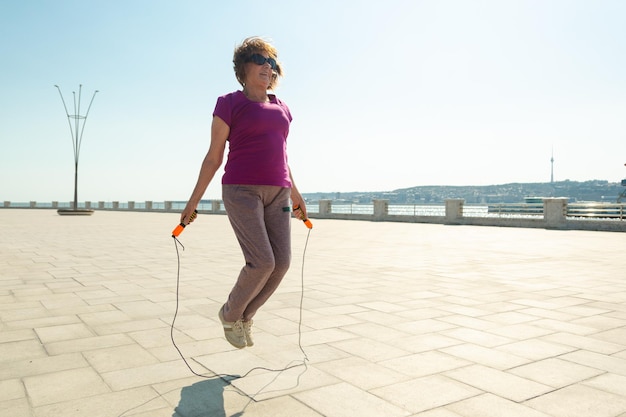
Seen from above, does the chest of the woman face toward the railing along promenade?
no

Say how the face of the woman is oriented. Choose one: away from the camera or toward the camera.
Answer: toward the camera

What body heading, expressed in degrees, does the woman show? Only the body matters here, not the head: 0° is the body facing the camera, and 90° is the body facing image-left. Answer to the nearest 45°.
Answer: approximately 315°

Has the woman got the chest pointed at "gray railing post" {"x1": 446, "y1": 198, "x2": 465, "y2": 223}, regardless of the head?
no
